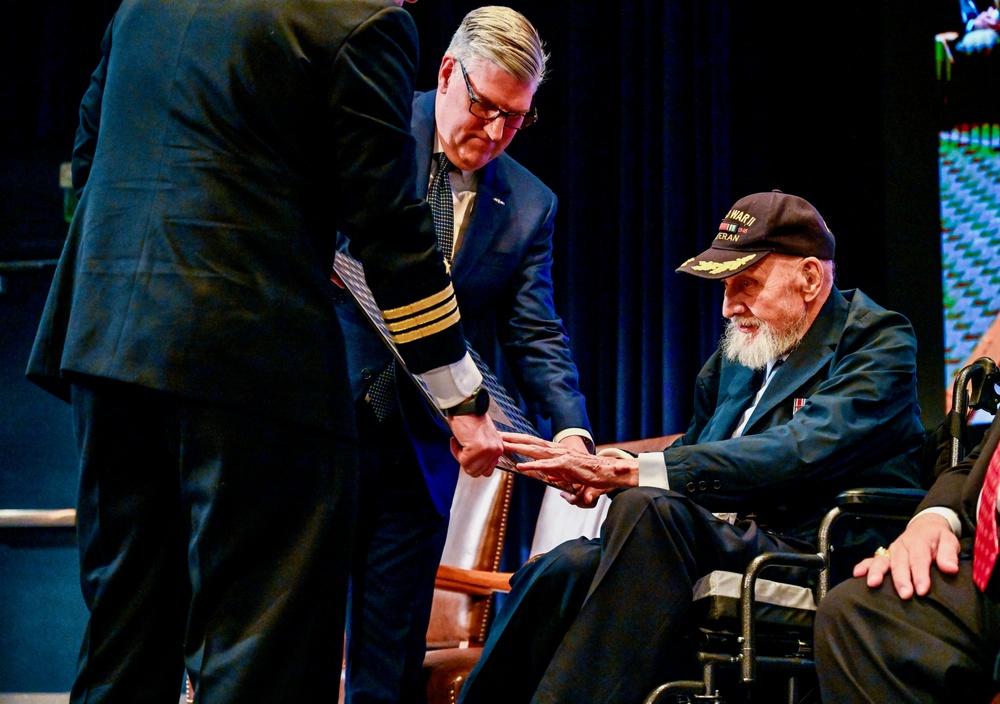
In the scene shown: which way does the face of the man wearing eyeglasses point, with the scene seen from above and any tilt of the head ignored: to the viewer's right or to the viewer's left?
to the viewer's right

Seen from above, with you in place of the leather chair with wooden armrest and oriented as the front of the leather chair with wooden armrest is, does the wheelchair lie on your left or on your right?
on your left

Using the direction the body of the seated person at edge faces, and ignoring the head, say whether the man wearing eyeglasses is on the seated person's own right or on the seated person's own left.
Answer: on the seated person's own right

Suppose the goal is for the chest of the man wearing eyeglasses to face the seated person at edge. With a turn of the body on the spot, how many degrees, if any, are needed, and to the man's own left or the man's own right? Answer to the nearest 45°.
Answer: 0° — they already face them

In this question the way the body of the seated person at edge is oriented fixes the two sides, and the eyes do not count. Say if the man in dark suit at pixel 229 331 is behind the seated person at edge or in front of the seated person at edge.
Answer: in front

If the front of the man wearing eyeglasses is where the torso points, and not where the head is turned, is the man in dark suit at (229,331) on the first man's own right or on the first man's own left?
on the first man's own right

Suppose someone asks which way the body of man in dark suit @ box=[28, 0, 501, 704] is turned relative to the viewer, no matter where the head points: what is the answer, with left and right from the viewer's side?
facing away from the viewer and to the right of the viewer

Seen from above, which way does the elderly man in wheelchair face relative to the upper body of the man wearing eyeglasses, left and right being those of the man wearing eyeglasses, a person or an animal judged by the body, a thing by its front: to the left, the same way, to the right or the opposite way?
to the right

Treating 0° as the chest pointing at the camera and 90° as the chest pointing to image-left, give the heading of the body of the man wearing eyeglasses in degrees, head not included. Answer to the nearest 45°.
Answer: approximately 315°
